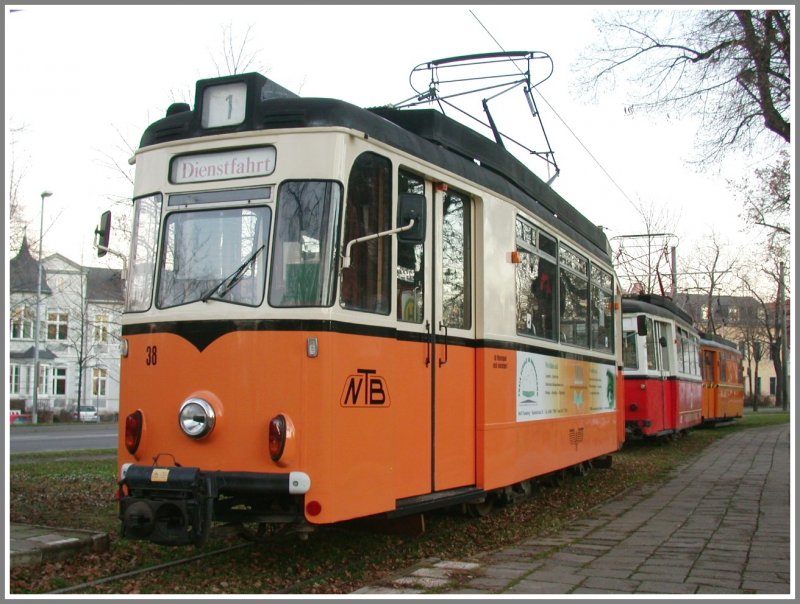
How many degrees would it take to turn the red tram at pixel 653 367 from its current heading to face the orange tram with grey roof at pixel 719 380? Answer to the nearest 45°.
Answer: approximately 135° to its right

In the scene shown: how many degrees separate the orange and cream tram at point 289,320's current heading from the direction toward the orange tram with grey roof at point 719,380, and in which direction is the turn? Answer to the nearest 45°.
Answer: approximately 180°

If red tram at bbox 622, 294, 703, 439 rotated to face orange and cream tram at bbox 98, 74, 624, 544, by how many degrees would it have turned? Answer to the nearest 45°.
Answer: approximately 45° to its left

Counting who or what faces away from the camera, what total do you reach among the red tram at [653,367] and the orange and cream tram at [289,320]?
0

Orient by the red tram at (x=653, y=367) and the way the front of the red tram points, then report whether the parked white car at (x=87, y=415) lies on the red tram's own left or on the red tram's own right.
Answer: on the red tram's own right

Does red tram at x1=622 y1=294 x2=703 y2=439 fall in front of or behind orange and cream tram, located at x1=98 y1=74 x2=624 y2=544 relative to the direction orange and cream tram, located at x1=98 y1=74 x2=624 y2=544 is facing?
behind

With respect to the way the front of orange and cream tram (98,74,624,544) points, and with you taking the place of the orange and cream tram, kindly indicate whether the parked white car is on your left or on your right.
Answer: on your right

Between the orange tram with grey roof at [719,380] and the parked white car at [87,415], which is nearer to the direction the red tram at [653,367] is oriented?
the parked white car

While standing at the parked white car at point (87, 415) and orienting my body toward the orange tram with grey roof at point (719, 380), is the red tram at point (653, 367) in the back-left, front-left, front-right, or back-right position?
front-right

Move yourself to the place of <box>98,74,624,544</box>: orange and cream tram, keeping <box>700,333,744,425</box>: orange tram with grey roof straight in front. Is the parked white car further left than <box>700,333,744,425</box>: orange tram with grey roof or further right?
left

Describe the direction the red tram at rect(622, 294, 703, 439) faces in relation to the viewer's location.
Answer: facing the viewer and to the left of the viewer

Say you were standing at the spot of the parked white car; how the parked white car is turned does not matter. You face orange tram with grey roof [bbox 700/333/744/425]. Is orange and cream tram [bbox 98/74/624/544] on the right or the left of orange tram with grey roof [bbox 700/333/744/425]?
right
